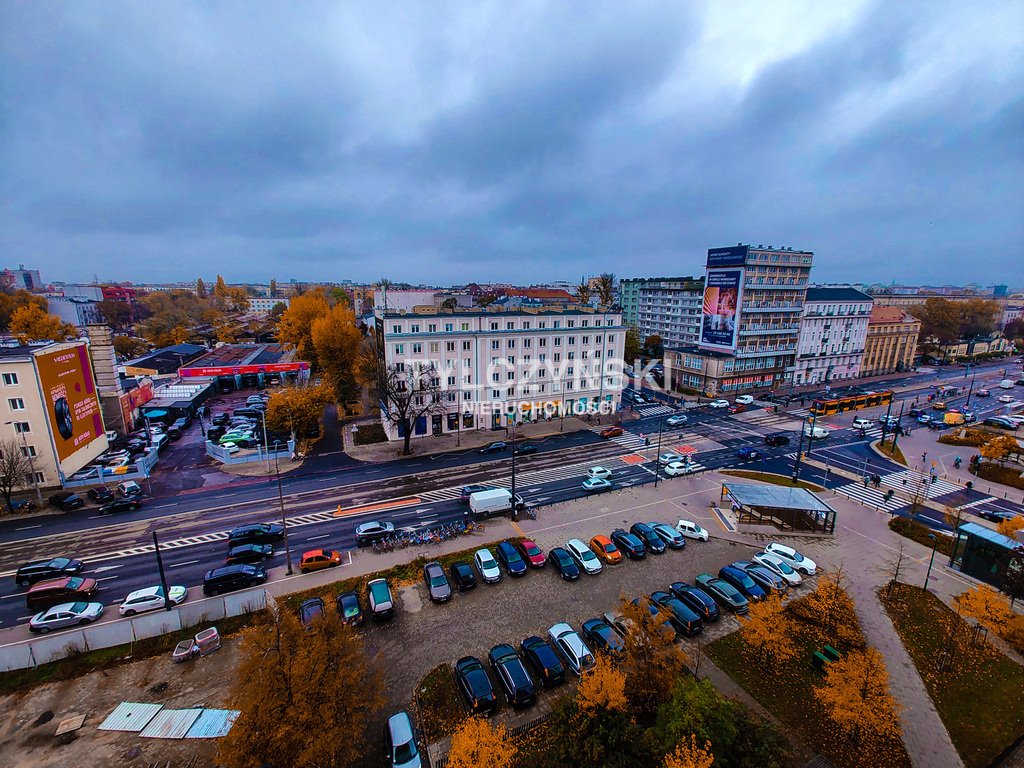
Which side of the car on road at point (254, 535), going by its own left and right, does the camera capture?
right

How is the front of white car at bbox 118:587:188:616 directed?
to the viewer's right

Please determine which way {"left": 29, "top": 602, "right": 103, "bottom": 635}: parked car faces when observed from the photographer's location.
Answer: facing to the right of the viewer

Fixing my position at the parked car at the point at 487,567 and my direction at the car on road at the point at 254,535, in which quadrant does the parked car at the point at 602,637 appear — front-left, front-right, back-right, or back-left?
back-left

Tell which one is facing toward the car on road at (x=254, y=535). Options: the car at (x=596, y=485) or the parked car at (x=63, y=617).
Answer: the parked car at (x=63, y=617)

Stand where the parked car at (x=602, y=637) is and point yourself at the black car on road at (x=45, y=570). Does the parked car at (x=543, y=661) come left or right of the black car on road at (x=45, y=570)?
left

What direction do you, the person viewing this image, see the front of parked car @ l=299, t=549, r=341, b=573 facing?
facing to the right of the viewer

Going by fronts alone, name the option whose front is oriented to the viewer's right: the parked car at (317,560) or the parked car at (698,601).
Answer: the parked car at (317,560)

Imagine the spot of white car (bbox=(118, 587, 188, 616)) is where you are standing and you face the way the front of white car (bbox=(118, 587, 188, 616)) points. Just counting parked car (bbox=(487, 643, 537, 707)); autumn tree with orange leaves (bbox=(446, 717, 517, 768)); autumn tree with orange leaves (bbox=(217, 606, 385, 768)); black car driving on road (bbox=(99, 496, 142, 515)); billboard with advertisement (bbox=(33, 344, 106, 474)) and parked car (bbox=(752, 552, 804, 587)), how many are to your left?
2

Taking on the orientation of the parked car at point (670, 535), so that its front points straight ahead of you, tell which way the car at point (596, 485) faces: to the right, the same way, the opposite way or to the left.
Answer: to the right

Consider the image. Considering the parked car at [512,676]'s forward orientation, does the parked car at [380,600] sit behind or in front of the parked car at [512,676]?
in front
